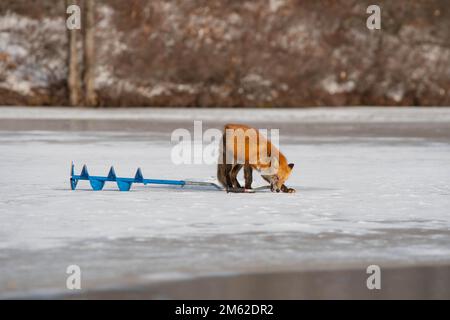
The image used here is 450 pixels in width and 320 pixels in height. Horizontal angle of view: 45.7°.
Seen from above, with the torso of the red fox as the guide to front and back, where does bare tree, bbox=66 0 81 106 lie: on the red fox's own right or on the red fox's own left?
on the red fox's own left

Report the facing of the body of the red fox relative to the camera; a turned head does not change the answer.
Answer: to the viewer's right
